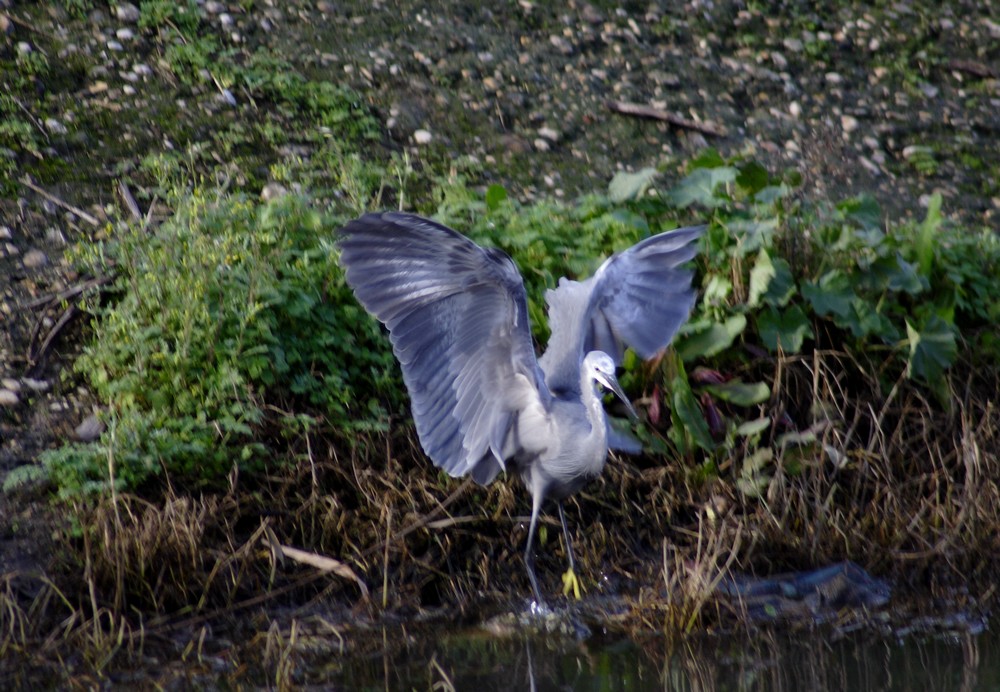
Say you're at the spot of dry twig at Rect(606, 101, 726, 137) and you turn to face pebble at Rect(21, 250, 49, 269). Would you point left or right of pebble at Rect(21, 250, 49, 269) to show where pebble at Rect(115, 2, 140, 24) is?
right

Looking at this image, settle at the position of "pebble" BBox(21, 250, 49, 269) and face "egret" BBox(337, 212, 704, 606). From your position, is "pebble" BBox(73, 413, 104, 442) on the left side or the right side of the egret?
right

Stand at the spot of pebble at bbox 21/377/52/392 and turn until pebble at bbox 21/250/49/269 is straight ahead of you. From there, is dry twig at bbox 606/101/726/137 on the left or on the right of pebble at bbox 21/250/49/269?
right
